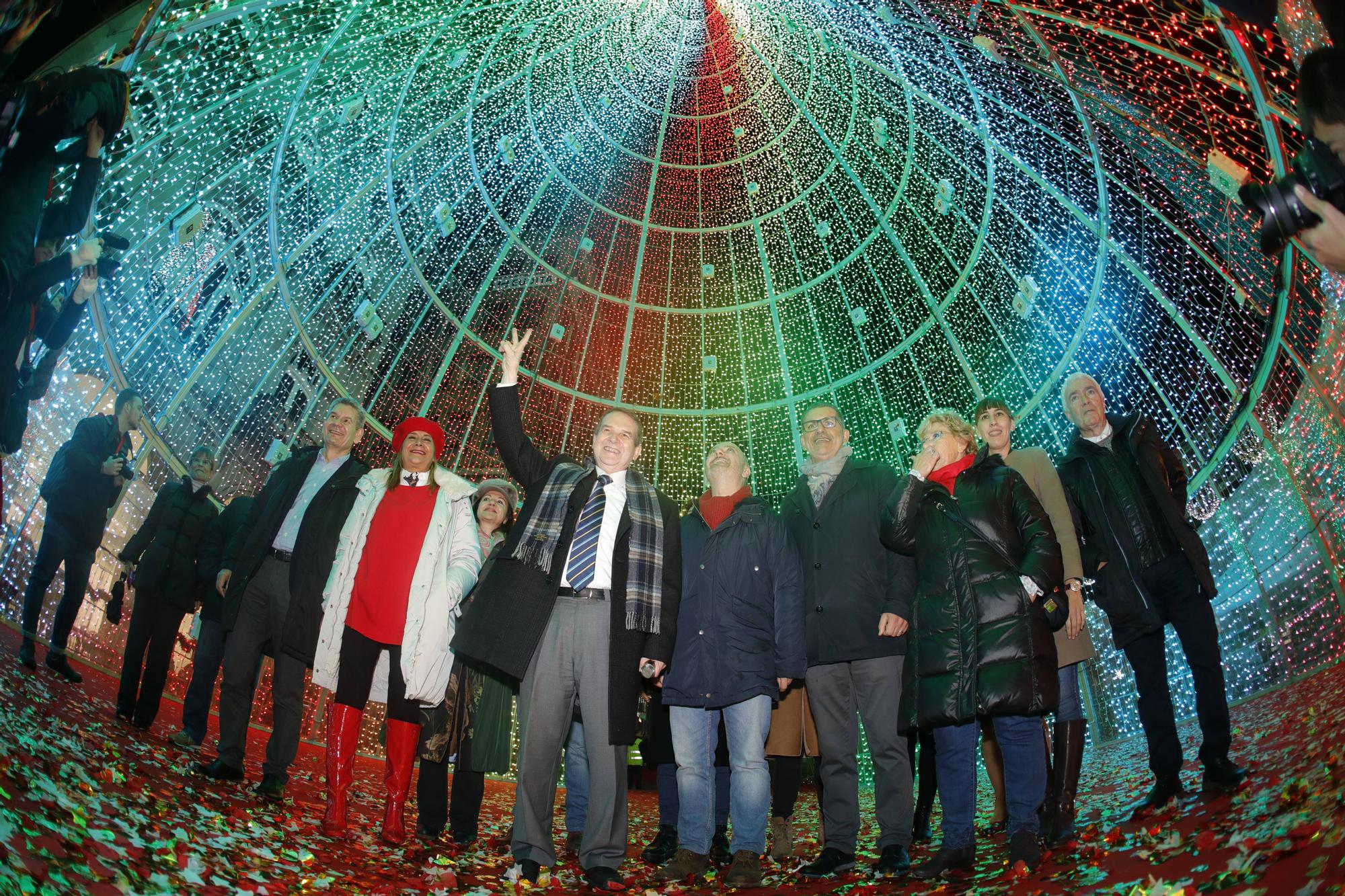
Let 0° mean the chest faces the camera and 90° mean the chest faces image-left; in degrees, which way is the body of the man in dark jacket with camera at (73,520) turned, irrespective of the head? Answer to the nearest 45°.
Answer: approximately 270°

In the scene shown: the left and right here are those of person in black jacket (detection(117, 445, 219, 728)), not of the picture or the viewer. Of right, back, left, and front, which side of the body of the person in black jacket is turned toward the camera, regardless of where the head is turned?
front

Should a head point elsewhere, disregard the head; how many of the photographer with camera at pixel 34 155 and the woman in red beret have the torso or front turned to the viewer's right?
1

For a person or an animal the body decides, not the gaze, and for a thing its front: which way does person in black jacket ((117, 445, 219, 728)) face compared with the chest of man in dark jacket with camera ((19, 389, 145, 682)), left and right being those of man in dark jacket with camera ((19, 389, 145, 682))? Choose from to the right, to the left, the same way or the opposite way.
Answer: to the right

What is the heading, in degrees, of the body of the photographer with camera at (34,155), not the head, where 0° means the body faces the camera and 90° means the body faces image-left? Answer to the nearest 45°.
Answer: approximately 270°

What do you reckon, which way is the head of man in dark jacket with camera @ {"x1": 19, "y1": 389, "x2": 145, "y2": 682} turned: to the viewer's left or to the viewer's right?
to the viewer's right

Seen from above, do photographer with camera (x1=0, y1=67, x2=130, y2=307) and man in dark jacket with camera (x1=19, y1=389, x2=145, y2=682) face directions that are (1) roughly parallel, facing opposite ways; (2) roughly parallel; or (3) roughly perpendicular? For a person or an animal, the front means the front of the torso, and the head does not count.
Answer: roughly parallel

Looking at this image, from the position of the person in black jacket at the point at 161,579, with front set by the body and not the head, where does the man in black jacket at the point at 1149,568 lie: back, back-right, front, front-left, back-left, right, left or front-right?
front-left

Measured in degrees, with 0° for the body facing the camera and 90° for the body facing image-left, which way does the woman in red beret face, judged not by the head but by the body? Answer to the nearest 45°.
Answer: approximately 0°
